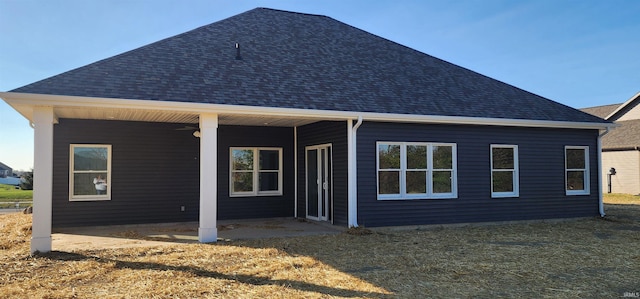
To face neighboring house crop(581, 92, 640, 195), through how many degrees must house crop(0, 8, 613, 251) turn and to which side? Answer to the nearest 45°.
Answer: approximately 45° to its right

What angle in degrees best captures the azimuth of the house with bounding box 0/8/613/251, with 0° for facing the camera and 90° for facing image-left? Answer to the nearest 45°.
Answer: approximately 180°
